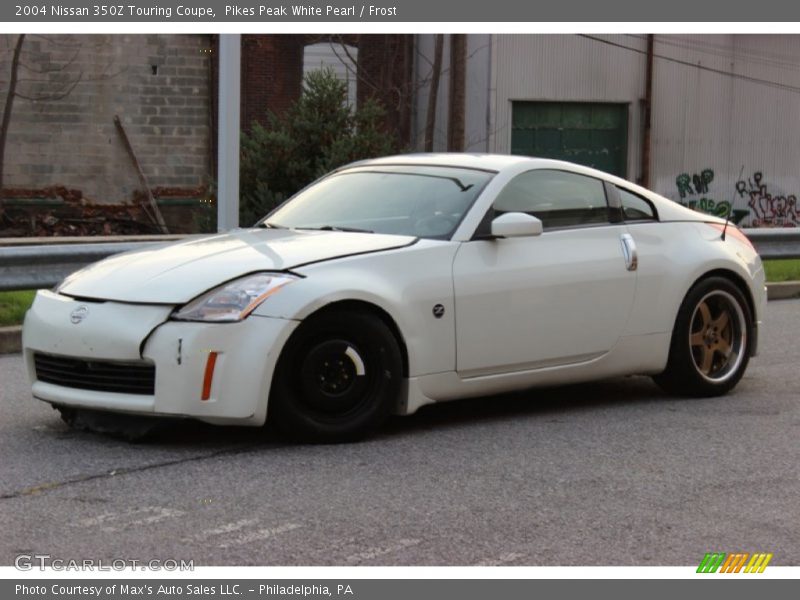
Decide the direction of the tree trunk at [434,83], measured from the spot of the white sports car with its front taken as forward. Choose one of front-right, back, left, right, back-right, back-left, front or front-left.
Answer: back-right

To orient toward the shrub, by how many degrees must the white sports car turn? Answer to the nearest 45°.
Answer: approximately 135° to its right

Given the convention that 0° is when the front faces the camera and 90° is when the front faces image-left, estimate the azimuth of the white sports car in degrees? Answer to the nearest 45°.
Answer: approximately 45°

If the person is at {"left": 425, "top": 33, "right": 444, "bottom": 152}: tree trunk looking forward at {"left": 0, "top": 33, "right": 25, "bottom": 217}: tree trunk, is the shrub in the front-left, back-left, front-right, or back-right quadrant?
front-left

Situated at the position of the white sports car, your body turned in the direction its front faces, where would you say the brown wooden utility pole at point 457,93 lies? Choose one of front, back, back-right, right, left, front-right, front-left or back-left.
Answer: back-right

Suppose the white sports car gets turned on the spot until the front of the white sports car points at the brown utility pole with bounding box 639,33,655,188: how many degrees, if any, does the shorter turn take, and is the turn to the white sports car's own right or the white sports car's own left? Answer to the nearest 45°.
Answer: approximately 135° to the white sports car's own right

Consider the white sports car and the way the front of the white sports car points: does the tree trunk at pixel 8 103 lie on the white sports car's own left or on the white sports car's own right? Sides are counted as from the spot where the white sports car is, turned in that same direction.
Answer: on the white sports car's own right

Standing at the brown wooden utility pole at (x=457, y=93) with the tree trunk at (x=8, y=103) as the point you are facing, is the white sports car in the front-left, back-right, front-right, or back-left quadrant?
front-left

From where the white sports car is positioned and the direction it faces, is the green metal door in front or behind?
behind

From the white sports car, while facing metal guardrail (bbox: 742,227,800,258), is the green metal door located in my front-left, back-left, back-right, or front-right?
front-left

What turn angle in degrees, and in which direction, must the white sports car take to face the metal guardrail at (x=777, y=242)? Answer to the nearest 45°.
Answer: approximately 180°

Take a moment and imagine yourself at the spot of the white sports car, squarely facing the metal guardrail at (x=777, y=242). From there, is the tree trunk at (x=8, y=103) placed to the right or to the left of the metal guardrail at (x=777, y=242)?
left
